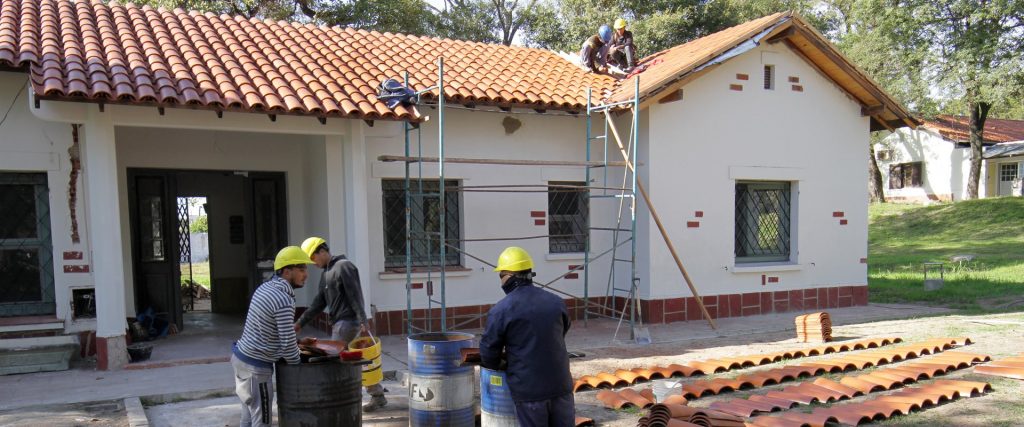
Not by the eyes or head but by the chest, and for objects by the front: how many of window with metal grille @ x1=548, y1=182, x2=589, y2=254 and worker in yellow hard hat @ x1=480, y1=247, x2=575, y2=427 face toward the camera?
1

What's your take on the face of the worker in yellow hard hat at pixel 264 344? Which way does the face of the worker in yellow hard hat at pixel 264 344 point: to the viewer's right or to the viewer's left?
to the viewer's right

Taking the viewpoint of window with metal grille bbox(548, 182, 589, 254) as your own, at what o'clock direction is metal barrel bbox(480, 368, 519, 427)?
The metal barrel is roughly at 12 o'clock from the window with metal grille.

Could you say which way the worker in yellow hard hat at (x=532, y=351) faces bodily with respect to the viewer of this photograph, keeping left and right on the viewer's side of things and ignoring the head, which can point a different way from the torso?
facing away from the viewer and to the left of the viewer

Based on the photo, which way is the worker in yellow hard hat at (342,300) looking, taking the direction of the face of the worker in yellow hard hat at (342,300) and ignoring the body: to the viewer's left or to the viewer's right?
to the viewer's left

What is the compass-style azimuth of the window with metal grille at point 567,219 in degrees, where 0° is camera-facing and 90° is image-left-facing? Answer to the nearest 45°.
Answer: approximately 0°

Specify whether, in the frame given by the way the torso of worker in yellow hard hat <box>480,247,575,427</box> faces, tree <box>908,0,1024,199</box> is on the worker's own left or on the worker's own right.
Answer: on the worker's own right

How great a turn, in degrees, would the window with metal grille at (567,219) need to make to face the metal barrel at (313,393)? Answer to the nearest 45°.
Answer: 0° — it already faces it

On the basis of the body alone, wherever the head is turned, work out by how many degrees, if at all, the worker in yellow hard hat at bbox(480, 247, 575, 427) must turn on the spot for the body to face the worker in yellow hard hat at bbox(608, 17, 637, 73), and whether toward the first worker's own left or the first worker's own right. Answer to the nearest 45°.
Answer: approximately 45° to the first worker's own right
